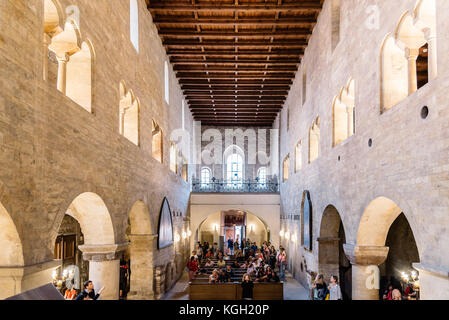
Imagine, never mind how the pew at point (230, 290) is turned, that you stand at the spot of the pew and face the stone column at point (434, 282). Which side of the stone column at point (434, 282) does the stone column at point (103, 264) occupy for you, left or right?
right

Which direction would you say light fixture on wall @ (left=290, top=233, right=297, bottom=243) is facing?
to the viewer's left

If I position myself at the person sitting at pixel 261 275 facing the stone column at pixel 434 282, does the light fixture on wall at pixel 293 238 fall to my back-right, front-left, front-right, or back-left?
back-left

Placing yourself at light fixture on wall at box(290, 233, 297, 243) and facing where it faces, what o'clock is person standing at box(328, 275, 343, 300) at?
The person standing is roughly at 9 o'clock from the light fixture on wall.

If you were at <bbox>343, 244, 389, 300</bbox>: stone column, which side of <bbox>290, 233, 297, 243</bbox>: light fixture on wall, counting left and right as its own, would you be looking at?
left

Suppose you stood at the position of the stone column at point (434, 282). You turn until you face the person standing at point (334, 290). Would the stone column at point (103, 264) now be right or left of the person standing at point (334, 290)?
left

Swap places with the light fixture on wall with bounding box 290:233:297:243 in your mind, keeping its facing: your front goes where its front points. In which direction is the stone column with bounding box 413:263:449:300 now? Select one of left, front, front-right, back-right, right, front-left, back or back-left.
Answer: left

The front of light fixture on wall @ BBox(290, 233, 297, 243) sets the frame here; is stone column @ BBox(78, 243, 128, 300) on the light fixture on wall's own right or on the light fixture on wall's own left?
on the light fixture on wall's own left

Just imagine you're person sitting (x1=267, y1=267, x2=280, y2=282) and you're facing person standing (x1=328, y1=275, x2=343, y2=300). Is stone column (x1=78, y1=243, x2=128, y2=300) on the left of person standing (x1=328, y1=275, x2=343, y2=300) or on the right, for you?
right
